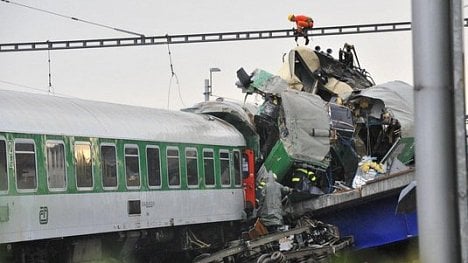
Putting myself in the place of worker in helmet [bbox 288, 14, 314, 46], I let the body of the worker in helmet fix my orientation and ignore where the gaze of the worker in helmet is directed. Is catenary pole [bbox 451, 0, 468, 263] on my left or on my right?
on my left

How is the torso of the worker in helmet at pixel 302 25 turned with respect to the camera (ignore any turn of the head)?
to the viewer's left

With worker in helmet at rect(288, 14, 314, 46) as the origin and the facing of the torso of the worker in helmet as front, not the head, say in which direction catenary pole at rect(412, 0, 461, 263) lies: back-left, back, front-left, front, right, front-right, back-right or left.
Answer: left

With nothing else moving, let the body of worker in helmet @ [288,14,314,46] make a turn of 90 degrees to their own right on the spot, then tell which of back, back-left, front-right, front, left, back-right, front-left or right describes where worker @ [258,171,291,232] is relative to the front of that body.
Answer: back

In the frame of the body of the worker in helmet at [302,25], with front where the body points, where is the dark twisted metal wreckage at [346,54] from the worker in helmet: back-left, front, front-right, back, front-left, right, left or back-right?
back

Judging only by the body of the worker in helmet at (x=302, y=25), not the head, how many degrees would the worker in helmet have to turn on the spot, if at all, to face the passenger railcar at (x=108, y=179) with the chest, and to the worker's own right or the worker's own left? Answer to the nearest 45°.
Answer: approximately 90° to the worker's own left
